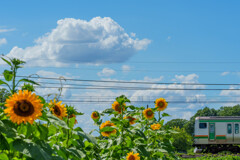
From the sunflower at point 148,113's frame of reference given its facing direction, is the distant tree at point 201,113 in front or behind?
behind

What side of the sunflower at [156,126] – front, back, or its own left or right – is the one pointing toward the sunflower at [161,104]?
back

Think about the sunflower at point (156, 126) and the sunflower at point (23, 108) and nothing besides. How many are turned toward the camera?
2

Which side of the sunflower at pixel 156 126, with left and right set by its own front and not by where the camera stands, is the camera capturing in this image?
front

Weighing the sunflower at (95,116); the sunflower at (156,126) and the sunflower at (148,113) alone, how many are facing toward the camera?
3

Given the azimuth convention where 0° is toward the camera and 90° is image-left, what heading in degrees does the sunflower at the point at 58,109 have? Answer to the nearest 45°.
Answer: approximately 45°

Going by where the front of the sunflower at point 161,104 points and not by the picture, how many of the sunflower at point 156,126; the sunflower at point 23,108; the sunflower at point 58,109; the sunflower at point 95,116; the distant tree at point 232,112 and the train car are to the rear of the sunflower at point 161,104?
2

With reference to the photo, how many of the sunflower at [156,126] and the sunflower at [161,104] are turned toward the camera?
2

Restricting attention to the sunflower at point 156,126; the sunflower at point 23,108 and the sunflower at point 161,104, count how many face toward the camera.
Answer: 3

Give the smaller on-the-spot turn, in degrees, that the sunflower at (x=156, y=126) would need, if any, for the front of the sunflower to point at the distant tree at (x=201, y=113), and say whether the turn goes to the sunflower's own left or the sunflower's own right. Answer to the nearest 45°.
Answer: approximately 180°

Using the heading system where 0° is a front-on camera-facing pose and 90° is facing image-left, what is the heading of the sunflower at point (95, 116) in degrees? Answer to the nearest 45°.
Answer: approximately 0°

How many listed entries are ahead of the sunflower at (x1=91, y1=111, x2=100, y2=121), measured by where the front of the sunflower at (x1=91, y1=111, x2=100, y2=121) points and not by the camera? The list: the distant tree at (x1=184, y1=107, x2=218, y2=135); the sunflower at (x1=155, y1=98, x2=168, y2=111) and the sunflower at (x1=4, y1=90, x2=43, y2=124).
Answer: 1

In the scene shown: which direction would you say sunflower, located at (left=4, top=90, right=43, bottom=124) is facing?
toward the camera

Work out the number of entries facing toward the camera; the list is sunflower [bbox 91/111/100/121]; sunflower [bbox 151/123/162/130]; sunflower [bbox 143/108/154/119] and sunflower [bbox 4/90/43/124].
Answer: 4
